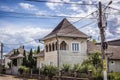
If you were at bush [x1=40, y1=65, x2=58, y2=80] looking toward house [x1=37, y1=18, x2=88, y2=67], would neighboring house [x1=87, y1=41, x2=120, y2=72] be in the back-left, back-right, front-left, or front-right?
front-right

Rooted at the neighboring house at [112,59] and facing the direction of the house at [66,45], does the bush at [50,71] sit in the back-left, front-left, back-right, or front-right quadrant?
front-left
